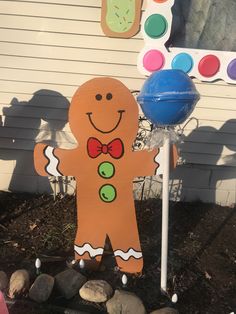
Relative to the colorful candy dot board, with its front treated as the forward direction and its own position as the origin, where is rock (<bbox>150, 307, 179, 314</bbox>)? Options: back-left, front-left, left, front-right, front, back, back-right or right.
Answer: front

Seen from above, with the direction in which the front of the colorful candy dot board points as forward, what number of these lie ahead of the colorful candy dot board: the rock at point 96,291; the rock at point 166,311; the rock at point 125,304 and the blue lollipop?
4

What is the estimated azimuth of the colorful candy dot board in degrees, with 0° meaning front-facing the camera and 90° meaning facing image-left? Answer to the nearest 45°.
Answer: approximately 0°

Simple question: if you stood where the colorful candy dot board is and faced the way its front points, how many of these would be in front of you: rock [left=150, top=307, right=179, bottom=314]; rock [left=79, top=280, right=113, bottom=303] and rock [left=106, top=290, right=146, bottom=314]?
3

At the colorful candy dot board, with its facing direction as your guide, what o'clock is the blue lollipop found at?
The blue lollipop is roughly at 12 o'clock from the colorful candy dot board.

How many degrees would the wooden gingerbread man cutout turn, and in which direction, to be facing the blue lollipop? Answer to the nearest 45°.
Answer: approximately 45° to its left

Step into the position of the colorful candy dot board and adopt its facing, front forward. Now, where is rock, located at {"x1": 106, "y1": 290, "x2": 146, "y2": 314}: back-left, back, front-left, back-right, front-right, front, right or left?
front

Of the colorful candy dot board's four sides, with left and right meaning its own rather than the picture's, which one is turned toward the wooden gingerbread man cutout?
front

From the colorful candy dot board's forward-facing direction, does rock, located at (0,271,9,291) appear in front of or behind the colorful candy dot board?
in front

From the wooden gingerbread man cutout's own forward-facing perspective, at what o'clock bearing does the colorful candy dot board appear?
The colorful candy dot board is roughly at 7 o'clock from the wooden gingerbread man cutout.

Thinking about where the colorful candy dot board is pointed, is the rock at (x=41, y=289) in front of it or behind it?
in front

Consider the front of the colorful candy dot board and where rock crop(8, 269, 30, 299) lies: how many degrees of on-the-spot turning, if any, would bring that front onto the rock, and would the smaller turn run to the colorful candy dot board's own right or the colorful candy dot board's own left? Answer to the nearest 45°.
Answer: approximately 45° to the colorful candy dot board's own right

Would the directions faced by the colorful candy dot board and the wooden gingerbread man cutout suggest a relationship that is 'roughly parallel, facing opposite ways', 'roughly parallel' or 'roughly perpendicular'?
roughly parallel

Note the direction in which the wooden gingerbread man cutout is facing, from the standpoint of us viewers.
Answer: facing the viewer

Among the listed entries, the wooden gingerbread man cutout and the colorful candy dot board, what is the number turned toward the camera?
2

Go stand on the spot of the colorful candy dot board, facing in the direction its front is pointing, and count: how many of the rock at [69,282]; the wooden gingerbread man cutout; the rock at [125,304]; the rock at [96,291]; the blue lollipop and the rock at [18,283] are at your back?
0
